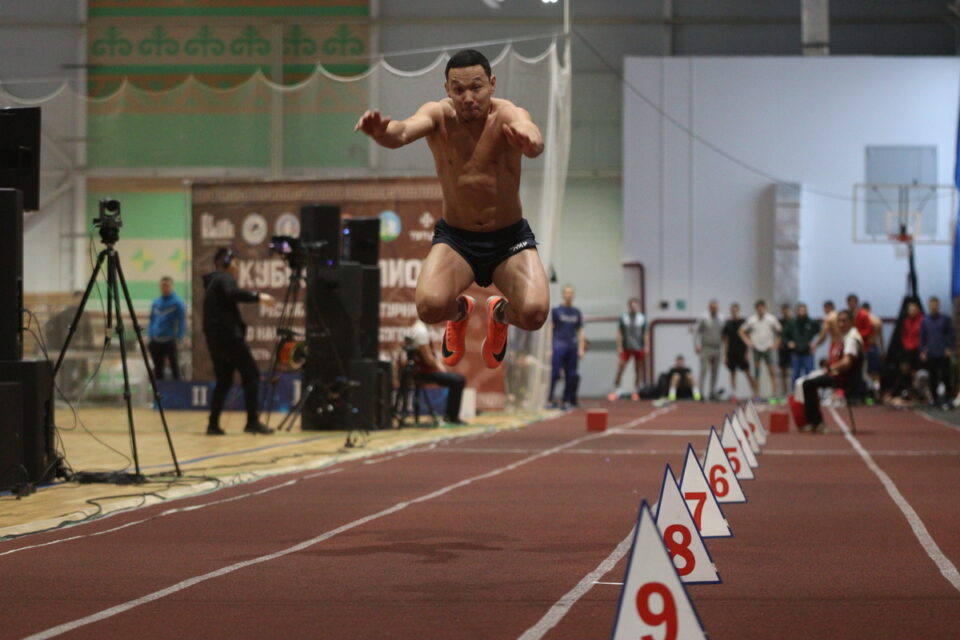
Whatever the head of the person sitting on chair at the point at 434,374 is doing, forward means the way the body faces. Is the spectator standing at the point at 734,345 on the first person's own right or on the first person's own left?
on the first person's own left

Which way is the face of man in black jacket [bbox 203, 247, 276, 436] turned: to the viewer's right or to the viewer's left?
to the viewer's right

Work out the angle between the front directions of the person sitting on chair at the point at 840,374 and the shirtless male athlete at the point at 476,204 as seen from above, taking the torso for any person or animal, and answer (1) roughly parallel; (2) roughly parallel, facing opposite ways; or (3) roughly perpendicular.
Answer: roughly perpendicular

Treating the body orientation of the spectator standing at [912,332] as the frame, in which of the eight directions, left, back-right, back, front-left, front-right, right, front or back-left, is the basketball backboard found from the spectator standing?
back

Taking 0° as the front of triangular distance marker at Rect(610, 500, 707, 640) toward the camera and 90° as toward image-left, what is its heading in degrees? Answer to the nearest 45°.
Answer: approximately 0°

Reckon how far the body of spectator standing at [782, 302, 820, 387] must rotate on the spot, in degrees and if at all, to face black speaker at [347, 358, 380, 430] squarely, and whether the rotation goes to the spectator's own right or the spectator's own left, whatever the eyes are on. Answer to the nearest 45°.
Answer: approximately 45° to the spectator's own right

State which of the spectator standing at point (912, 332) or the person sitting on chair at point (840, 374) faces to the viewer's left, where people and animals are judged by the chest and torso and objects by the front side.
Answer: the person sitting on chair

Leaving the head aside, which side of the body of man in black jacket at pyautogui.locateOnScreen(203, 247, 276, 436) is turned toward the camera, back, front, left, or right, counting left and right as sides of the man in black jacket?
right

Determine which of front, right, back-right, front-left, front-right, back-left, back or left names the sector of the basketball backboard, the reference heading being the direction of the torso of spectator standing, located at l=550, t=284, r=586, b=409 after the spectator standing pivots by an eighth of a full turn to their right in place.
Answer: back
